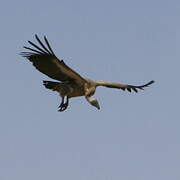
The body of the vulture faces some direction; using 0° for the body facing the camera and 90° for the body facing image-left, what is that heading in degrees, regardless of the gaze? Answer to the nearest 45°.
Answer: approximately 315°
